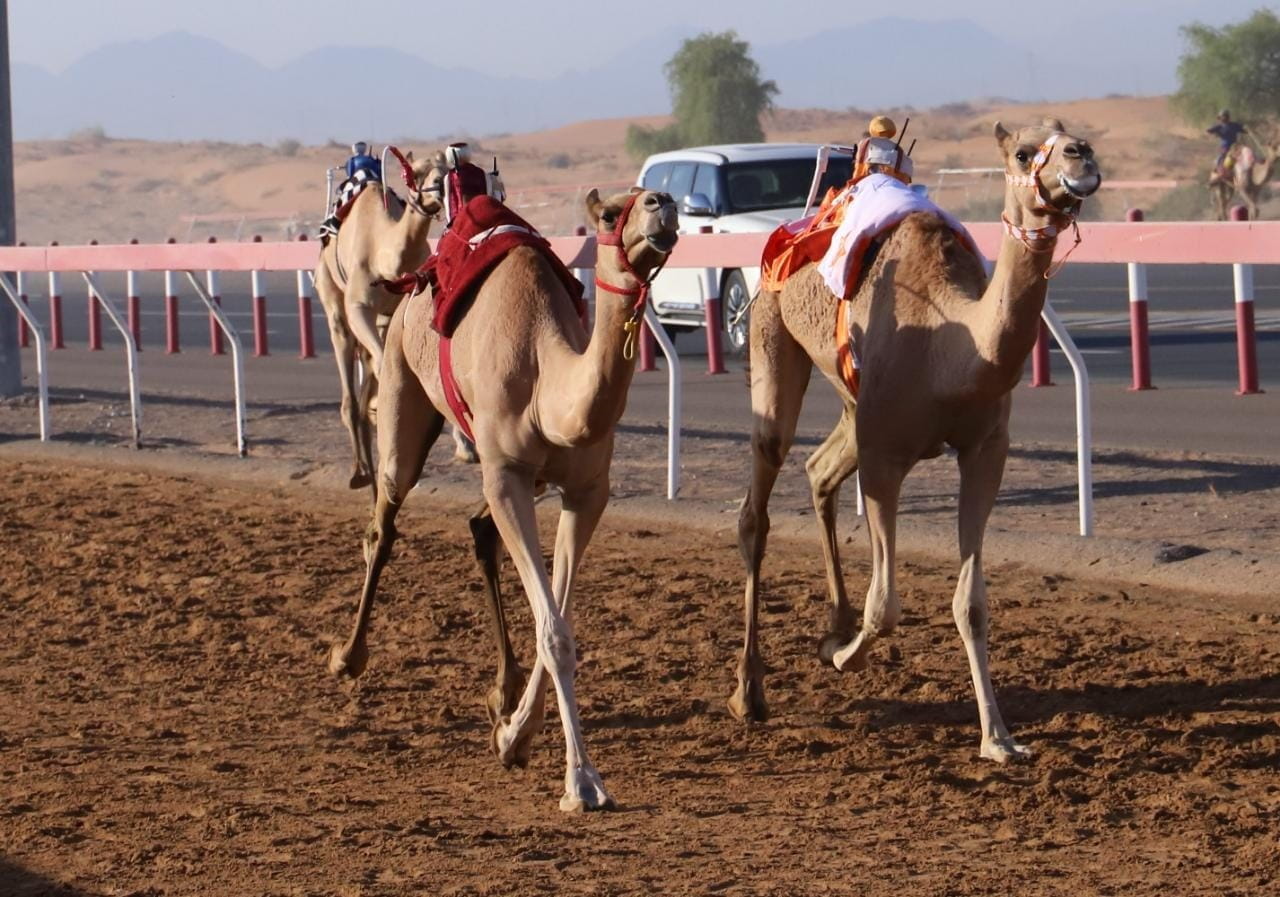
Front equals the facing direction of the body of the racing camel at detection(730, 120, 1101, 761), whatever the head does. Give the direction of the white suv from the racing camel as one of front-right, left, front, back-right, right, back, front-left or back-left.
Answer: back-left

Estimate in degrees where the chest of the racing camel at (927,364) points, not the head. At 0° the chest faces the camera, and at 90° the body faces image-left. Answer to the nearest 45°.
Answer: approximately 315°

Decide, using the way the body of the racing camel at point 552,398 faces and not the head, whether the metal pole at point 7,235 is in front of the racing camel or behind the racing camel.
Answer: behind
